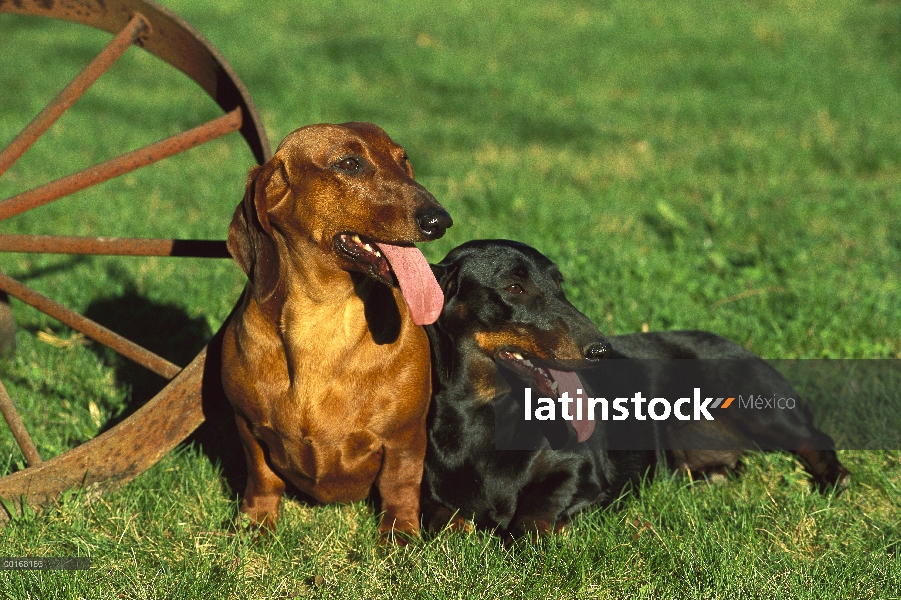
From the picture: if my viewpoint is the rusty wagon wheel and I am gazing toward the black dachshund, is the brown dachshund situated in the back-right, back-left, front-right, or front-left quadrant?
front-right

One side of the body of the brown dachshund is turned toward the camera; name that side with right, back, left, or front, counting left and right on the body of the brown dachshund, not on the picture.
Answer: front

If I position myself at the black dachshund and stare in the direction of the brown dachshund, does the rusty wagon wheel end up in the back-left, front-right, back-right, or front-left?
front-right

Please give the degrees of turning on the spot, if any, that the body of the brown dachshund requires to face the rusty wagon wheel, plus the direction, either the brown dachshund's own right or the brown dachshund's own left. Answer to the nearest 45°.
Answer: approximately 135° to the brown dachshund's own right

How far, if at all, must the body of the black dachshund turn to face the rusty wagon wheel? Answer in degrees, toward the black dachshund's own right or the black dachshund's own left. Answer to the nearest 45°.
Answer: approximately 45° to the black dachshund's own right

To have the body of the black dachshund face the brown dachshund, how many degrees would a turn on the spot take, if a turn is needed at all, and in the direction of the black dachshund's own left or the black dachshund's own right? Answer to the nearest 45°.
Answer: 0° — it already faces it

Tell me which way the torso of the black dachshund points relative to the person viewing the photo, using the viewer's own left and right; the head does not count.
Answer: facing the viewer and to the left of the viewer

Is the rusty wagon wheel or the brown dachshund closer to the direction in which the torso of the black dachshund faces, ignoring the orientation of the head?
the brown dachshund

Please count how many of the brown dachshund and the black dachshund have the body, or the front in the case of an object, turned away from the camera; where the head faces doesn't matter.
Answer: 0
